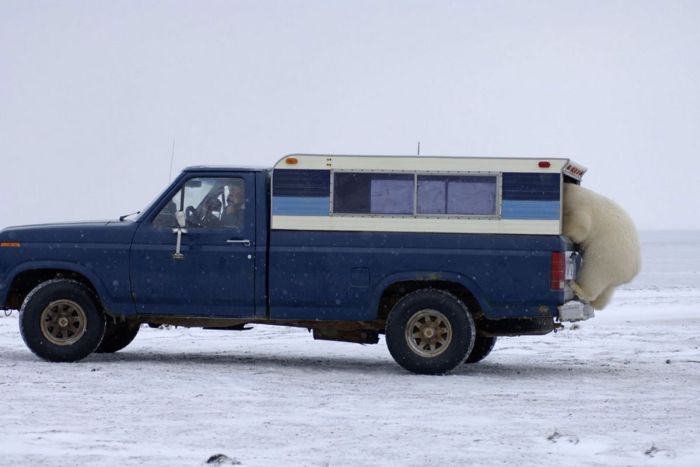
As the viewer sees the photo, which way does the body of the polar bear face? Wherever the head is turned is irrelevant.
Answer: to the viewer's left

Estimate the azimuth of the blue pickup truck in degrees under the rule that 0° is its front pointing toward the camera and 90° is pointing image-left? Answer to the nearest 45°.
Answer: approximately 90°

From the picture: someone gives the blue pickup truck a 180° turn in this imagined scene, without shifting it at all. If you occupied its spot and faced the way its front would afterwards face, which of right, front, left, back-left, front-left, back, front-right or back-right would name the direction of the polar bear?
front
